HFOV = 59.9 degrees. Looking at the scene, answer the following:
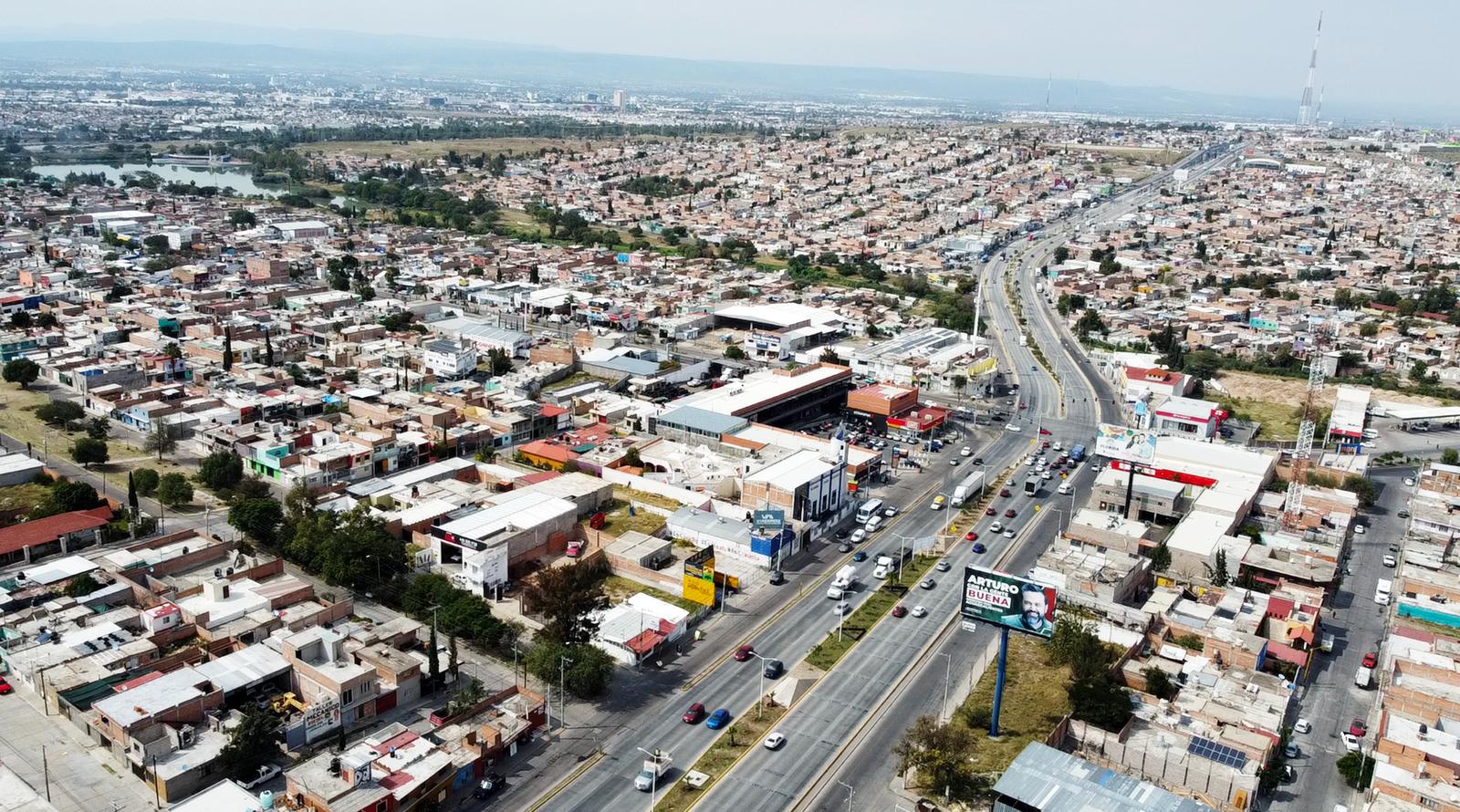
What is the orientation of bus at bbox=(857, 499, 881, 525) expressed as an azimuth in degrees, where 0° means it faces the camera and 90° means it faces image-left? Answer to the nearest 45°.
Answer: approximately 45°

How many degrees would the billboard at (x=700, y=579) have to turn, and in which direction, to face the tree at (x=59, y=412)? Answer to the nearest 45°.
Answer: approximately 90° to its right

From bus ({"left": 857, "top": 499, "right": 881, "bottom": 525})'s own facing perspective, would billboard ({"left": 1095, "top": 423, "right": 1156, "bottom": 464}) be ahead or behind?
behind

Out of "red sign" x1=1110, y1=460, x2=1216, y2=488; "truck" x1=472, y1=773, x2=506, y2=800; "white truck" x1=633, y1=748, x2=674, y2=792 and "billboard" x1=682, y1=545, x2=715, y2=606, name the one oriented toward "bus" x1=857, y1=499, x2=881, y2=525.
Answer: the red sign

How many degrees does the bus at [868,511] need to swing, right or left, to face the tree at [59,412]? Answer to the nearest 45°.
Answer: approximately 45° to its right

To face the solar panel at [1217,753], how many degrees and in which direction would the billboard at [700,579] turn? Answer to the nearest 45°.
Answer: approximately 90° to its left

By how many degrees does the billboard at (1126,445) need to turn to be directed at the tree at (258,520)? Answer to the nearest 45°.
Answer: approximately 45° to its right

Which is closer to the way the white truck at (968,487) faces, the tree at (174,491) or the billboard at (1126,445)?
the tree
